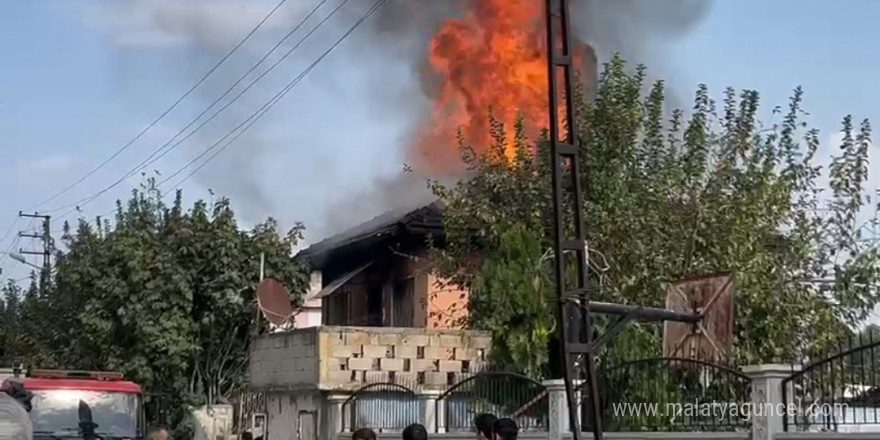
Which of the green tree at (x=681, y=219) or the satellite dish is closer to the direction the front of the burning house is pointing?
the satellite dish

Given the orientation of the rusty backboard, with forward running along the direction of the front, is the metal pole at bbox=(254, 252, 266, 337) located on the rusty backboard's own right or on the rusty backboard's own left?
on the rusty backboard's own left

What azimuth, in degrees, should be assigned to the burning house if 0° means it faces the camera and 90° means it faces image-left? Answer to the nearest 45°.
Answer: approximately 45°

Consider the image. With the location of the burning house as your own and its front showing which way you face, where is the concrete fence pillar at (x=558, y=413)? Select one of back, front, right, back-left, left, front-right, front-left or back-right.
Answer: front-left

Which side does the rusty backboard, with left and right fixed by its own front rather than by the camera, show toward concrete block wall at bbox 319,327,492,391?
left

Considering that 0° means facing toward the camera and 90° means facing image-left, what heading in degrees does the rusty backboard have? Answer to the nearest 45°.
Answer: approximately 225°

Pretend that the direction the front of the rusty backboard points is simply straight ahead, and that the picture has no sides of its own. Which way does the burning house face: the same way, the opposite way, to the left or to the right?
the opposite way

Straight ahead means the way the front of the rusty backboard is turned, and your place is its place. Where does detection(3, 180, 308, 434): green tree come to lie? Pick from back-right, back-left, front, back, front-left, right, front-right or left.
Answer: left
